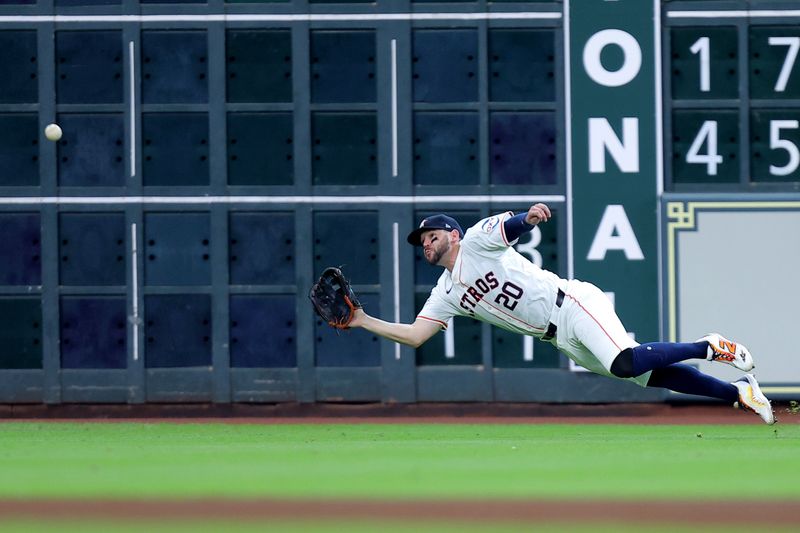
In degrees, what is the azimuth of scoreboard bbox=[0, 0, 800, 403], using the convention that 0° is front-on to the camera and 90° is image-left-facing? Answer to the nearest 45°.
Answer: approximately 0°
